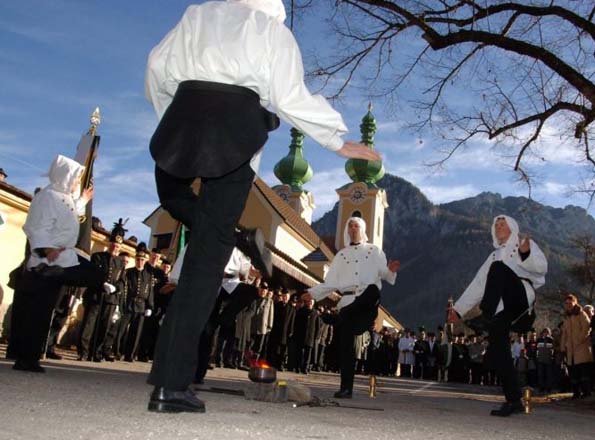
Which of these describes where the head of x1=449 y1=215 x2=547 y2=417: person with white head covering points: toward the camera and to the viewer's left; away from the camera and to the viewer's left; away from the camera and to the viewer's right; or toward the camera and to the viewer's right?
toward the camera and to the viewer's left

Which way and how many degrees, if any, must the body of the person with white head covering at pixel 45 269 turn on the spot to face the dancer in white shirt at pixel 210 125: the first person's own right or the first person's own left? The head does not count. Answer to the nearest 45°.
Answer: approximately 90° to the first person's own right

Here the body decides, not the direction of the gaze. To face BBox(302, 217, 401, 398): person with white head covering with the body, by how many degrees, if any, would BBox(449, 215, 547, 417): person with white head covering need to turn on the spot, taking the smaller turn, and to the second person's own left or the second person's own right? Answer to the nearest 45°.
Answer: approximately 45° to the second person's own right

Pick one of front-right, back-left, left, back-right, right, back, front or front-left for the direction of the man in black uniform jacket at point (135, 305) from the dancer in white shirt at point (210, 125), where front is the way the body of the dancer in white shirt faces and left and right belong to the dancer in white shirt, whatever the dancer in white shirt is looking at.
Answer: front-left

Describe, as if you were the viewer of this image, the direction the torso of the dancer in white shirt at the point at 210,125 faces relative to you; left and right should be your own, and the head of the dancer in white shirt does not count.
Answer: facing away from the viewer and to the right of the viewer

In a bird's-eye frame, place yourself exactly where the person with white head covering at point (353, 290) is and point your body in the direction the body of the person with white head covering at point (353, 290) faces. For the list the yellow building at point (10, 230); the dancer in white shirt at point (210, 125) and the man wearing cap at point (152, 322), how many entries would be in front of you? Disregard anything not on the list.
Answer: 1

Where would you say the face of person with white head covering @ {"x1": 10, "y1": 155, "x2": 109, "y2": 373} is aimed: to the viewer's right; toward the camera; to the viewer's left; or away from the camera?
to the viewer's right

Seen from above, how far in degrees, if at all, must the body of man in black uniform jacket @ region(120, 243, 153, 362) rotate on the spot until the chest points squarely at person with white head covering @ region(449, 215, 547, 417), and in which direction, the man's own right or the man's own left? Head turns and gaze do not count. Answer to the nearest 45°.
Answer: approximately 45° to the man's own left

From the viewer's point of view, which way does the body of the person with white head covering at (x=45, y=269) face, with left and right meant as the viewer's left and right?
facing to the right of the viewer

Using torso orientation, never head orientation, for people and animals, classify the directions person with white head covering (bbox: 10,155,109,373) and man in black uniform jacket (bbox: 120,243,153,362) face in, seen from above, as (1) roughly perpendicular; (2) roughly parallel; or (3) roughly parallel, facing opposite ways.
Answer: roughly perpendicular

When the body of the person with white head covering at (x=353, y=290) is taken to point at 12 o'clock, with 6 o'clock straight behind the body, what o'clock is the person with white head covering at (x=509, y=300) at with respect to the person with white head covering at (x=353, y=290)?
the person with white head covering at (x=509, y=300) is roughly at 10 o'clock from the person with white head covering at (x=353, y=290).

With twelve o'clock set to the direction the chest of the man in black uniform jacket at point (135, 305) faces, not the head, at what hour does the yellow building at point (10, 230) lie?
The yellow building is roughly at 4 o'clock from the man in black uniform jacket.

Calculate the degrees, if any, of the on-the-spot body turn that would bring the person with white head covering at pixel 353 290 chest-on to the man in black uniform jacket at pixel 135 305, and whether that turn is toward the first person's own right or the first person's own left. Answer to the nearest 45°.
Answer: approximately 135° to the first person's own right
